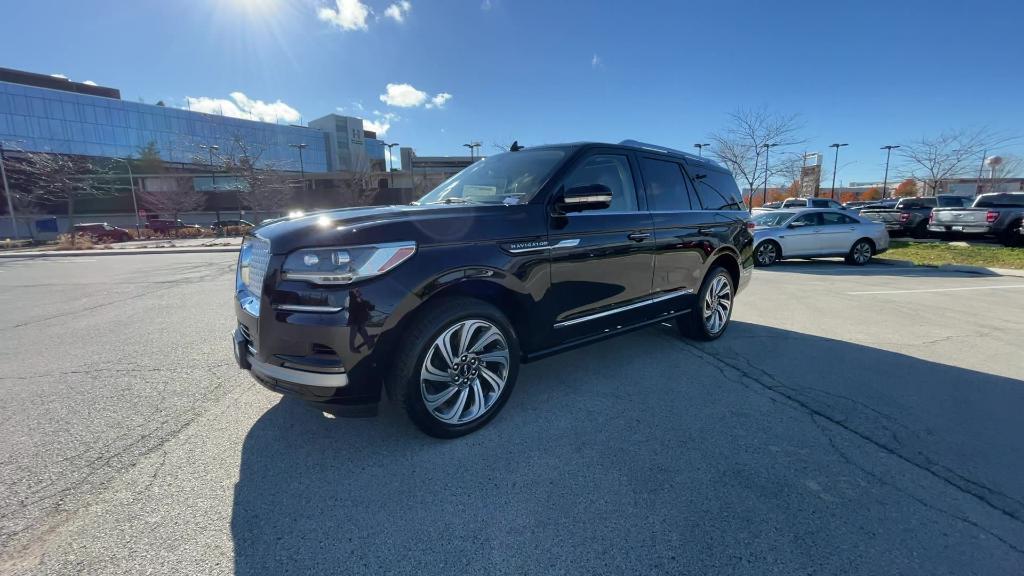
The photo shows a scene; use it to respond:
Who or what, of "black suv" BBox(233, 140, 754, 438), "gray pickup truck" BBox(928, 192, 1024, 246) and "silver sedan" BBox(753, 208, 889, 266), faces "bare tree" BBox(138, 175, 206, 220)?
the silver sedan

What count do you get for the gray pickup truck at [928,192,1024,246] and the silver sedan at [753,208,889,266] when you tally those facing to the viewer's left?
1

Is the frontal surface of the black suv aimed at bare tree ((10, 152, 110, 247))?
no

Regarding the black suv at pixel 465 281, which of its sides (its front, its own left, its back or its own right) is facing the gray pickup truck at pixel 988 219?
back

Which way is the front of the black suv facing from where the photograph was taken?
facing the viewer and to the left of the viewer

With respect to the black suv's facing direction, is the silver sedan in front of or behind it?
behind

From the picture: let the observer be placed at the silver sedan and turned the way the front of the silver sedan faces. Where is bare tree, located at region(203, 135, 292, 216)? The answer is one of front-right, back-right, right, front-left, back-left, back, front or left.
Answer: front

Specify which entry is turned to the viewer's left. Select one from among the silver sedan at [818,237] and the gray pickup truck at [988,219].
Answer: the silver sedan

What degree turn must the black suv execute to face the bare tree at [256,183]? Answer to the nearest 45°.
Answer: approximately 90° to its right

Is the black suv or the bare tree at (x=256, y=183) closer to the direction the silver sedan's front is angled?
the bare tree

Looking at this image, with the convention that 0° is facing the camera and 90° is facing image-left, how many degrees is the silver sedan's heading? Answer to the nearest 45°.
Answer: approximately 90°

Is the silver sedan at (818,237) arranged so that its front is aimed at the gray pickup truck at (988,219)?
no
